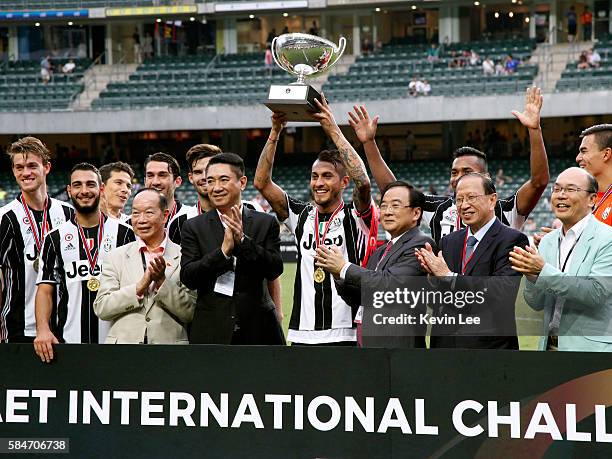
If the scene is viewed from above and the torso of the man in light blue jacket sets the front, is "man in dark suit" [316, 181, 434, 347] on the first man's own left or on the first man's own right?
on the first man's own right

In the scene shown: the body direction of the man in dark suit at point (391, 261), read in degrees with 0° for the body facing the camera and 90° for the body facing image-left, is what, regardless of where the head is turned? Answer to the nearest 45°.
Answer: approximately 45°

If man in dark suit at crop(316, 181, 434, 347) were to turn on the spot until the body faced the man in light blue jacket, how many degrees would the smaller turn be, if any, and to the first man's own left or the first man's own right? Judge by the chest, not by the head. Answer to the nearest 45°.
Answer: approximately 90° to the first man's own left

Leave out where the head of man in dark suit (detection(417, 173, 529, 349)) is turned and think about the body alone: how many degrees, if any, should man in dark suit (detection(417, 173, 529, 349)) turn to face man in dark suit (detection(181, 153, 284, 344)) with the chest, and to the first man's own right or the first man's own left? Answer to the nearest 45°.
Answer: approximately 45° to the first man's own right
